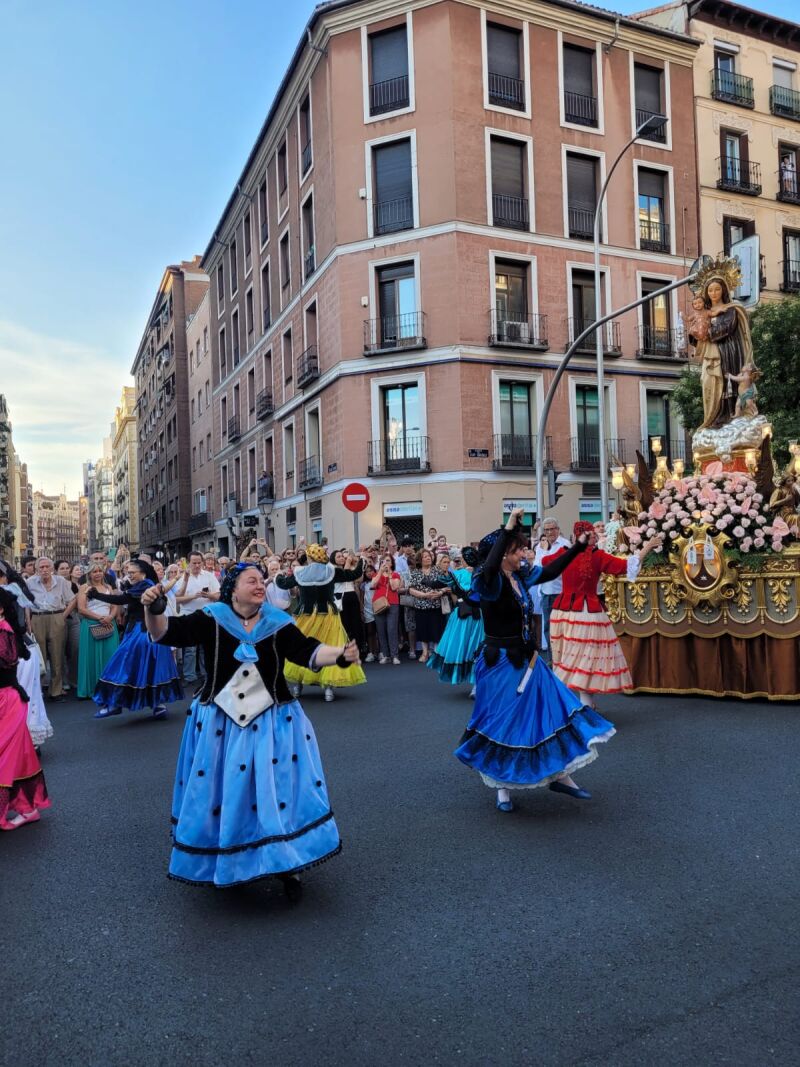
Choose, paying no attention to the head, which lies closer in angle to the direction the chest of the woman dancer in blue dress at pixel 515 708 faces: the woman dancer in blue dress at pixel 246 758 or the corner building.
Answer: the woman dancer in blue dress

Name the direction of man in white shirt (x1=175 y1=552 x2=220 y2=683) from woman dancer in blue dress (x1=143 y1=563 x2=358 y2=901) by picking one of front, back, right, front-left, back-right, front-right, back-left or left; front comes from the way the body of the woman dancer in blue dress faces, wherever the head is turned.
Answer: back

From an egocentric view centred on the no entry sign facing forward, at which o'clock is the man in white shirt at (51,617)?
The man in white shirt is roughly at 2 o'clock from the no entry sign.

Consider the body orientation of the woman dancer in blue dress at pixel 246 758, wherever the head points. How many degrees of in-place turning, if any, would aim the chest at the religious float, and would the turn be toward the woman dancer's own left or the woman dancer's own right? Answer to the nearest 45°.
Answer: approximately 135° to the woman dancer's own left

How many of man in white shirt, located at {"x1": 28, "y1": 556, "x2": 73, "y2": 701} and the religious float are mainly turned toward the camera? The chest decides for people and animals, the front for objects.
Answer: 2

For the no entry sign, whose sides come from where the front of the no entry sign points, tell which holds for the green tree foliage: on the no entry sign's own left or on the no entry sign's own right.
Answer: on the no entry sign's own left

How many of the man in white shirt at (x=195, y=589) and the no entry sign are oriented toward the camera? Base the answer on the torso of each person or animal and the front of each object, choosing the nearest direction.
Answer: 2
